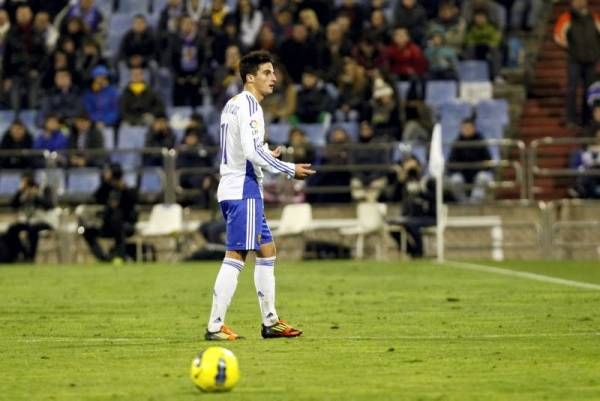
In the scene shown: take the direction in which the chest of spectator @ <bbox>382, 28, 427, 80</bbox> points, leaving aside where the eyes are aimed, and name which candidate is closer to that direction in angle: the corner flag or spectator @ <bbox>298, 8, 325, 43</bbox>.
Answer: the corner flag

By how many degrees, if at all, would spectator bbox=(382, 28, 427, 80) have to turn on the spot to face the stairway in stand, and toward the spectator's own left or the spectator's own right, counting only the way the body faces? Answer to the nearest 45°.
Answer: approximately 90° to the spectator's own left

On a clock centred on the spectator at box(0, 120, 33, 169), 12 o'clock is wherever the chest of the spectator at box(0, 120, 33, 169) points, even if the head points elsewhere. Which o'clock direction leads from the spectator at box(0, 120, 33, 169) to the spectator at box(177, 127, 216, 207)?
the spectator at box(177, 127, 216, 207) is roughly at 10 o'clock from the spectator at box(0, 120, 33, 169).

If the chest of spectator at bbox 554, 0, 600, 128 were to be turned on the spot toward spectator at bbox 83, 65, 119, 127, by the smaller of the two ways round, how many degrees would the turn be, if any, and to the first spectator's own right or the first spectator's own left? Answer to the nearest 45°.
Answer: approximately 90° to the first spectator's own right

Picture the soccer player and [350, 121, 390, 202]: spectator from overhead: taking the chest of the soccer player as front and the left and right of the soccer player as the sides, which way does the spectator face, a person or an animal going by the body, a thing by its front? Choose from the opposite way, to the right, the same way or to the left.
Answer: to the right

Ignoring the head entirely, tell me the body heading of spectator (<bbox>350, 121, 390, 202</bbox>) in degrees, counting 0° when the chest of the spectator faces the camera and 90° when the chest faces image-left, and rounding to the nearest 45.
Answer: approximately 0°

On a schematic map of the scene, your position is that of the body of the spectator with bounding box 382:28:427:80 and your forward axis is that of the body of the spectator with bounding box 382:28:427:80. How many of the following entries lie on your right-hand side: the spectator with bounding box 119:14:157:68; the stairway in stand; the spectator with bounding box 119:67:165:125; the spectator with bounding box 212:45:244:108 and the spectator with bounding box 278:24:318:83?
4
